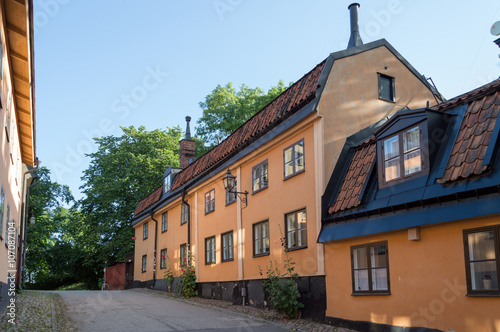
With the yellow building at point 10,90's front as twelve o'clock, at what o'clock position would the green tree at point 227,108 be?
The green tree is roughly at 10 o'clock from the yellow building.

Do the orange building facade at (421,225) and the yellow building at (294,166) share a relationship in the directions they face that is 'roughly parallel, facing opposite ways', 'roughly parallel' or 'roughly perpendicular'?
roughly parallel

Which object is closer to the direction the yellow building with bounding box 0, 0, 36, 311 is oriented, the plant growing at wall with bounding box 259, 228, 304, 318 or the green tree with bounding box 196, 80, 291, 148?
the plant growing at wall

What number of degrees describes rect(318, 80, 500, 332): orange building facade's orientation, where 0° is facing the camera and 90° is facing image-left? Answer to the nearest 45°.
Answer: approximately 45°

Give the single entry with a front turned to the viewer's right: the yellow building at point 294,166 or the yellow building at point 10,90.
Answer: the yellow building at point 10,90

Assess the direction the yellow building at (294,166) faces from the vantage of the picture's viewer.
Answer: facing the viewer and to the left of the viewer

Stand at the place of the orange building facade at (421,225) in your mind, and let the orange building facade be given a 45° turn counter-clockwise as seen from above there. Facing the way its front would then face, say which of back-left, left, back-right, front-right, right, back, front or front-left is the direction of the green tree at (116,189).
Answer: back-right

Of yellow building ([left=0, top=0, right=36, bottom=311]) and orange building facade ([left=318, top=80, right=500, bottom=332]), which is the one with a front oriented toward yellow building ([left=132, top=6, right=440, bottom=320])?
yellow building ([left=0, top=0, right=36, bottom=311])

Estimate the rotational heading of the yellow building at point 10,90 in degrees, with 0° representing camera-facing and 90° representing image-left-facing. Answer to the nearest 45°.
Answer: approximately 270°

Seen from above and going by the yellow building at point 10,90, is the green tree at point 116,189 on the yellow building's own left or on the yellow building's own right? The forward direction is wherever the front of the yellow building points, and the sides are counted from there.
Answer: on the yellow building's own left

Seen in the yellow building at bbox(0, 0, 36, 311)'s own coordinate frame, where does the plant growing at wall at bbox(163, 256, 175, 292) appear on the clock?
The plant growing at wall is roughly at 10 o'clock from the yellow building.

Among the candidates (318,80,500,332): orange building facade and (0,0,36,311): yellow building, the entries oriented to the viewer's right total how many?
1

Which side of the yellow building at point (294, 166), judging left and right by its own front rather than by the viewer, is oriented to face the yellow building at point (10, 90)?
front

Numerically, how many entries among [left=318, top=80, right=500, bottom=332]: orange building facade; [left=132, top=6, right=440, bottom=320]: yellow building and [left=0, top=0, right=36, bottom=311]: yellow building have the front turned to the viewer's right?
1

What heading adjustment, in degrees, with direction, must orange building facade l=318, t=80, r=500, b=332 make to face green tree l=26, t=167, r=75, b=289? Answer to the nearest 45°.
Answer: approximately 90° to its right

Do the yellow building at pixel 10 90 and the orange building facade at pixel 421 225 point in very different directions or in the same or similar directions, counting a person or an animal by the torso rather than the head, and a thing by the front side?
very different directions
